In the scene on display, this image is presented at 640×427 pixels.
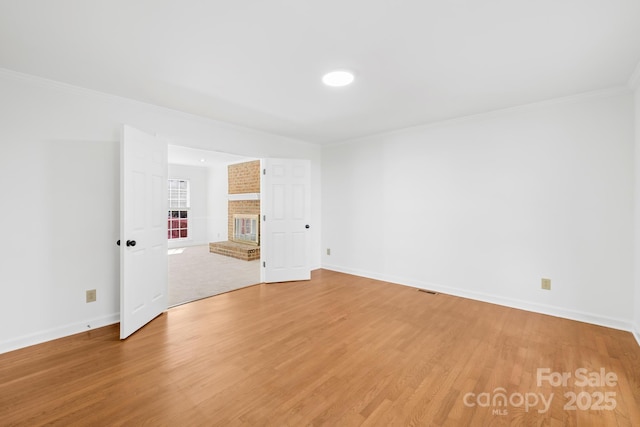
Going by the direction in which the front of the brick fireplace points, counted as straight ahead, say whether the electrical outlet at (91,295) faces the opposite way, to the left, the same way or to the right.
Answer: to the left

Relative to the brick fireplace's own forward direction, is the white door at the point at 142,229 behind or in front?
in front

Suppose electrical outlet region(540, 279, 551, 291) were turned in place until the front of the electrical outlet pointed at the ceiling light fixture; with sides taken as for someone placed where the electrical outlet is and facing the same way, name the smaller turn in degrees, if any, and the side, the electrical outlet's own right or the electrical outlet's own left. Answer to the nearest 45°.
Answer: approximately 45° to the electrical outlet's own right

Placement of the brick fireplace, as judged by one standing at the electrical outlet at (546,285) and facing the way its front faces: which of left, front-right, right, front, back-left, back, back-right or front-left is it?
right

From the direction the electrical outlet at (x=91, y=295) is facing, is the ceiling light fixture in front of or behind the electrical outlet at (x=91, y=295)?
in front

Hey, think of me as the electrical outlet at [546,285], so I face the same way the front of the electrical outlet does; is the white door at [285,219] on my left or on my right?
on my right

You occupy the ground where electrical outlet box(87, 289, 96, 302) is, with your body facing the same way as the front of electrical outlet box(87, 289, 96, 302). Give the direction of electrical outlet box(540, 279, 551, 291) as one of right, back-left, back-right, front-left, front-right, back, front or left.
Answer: front-left

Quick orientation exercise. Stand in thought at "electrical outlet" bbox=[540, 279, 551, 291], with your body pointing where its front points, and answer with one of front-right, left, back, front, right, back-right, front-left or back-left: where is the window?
right

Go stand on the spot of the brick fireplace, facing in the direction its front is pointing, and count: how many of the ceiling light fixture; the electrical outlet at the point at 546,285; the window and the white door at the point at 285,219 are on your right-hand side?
1

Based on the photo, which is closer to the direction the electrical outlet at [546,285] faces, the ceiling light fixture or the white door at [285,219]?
the ceiling light fixture

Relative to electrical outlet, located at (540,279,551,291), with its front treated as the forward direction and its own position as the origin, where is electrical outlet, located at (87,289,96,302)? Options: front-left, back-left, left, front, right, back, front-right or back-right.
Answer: front-right
